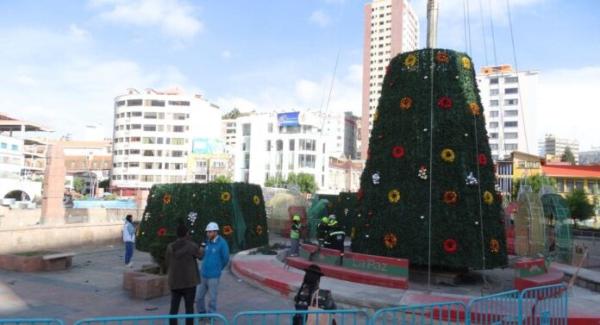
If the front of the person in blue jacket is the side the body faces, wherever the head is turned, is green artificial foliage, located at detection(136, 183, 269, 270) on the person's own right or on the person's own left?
on the person's own right

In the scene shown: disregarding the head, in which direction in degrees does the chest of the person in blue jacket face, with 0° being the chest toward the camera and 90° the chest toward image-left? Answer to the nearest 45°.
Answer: approximately 45°

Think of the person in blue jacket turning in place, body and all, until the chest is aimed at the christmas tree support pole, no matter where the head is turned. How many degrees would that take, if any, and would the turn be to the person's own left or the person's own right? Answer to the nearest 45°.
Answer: approximately 180°

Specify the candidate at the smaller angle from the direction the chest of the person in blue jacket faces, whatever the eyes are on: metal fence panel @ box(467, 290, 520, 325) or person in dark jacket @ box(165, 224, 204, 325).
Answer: the person in dark jacket

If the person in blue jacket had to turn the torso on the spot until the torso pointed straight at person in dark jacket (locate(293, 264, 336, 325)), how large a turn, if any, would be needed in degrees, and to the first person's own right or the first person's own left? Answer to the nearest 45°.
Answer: approximately 90° to the first person's own left

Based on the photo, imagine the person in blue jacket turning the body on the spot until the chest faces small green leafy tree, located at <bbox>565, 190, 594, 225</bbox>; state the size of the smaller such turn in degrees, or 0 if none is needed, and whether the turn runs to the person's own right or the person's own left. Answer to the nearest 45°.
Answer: approximately 180°

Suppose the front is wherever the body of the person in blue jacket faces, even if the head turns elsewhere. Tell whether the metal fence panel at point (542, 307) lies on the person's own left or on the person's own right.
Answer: on the person's own left

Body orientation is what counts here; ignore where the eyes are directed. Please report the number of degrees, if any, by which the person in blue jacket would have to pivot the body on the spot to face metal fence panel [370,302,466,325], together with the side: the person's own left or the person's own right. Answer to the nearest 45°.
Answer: approximately 90° to the person's own left

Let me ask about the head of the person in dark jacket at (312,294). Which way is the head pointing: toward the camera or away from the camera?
away from the camera

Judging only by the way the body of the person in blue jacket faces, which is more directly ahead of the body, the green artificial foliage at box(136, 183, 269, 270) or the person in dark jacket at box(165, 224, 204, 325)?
the person in dark jacket

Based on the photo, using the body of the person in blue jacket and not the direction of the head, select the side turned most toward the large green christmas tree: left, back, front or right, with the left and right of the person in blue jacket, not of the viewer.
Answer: back

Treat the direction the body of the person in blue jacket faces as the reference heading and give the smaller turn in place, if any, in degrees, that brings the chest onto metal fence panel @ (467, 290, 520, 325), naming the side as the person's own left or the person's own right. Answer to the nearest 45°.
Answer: approximately 135° to the person's own left
